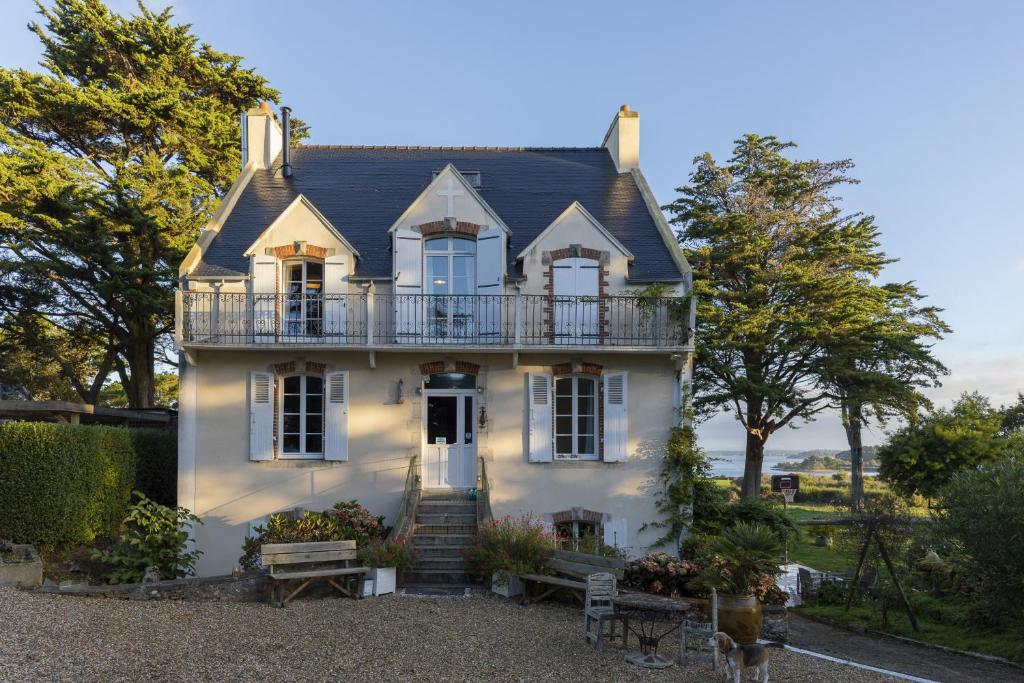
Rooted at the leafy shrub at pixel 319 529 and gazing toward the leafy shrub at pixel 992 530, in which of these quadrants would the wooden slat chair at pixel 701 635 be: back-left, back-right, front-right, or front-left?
front-right

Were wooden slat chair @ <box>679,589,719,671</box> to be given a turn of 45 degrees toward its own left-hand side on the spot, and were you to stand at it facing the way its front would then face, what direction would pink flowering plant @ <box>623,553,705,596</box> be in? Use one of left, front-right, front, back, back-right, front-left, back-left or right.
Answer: back-right

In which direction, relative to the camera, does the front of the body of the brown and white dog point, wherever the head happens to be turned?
to the viewer's left

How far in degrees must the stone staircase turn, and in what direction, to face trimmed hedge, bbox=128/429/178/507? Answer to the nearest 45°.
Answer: approximately 135° to its right

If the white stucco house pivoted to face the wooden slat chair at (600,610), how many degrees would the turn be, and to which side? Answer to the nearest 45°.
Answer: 0° — it already faces it

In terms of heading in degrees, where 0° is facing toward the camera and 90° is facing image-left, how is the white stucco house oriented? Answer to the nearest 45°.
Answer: approximately 0°

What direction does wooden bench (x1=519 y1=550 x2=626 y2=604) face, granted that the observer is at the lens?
facing the viewer and to the left of the viewer

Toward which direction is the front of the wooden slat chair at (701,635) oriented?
to the viewer's left

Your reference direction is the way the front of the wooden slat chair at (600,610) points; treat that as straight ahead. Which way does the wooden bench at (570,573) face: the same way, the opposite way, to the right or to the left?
to the right
